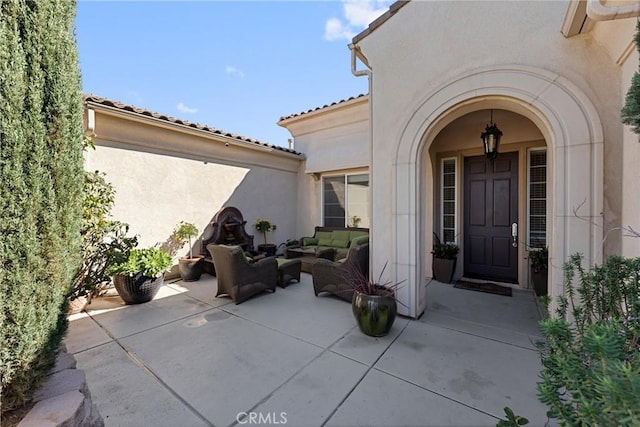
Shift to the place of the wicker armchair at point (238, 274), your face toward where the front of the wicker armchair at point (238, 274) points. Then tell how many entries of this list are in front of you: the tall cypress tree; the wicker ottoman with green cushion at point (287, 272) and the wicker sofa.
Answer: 2

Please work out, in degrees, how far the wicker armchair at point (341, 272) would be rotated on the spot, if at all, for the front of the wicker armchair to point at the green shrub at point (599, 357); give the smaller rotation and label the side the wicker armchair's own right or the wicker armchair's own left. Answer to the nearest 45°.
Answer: approximately 135° to the wicker armchair's own left

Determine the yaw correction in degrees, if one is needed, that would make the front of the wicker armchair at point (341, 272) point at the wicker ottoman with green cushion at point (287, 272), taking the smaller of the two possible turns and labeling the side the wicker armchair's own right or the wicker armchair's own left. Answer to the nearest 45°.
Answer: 0° — it already faces it

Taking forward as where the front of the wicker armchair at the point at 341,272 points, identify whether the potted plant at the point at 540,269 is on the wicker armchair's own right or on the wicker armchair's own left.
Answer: on the wicker armchair's own right

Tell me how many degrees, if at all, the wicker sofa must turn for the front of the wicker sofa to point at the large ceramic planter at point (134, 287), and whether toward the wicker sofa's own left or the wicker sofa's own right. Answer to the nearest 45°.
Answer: approximately 45° to the wicker sofa's own right

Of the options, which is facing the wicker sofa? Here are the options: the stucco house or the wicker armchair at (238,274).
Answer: the wicker armchair

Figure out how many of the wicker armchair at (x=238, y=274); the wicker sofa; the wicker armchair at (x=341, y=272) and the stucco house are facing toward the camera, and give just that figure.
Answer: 2

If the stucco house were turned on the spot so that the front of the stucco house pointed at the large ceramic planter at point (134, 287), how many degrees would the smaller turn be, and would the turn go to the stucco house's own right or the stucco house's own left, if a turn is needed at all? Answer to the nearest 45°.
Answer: approximately 90° to the stucco house's own right

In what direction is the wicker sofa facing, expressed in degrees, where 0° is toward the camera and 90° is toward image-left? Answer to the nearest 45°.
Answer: approximately 0°

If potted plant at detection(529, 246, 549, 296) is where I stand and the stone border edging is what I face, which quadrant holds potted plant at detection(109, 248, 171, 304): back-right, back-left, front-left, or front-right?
front-right

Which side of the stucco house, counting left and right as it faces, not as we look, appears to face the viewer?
front

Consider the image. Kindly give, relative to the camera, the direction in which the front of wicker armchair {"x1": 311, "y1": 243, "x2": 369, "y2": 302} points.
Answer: facing away from the viewer and to the left of the viewer

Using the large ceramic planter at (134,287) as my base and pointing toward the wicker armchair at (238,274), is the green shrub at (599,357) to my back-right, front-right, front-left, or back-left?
front-right

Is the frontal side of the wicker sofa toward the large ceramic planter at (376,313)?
yes
